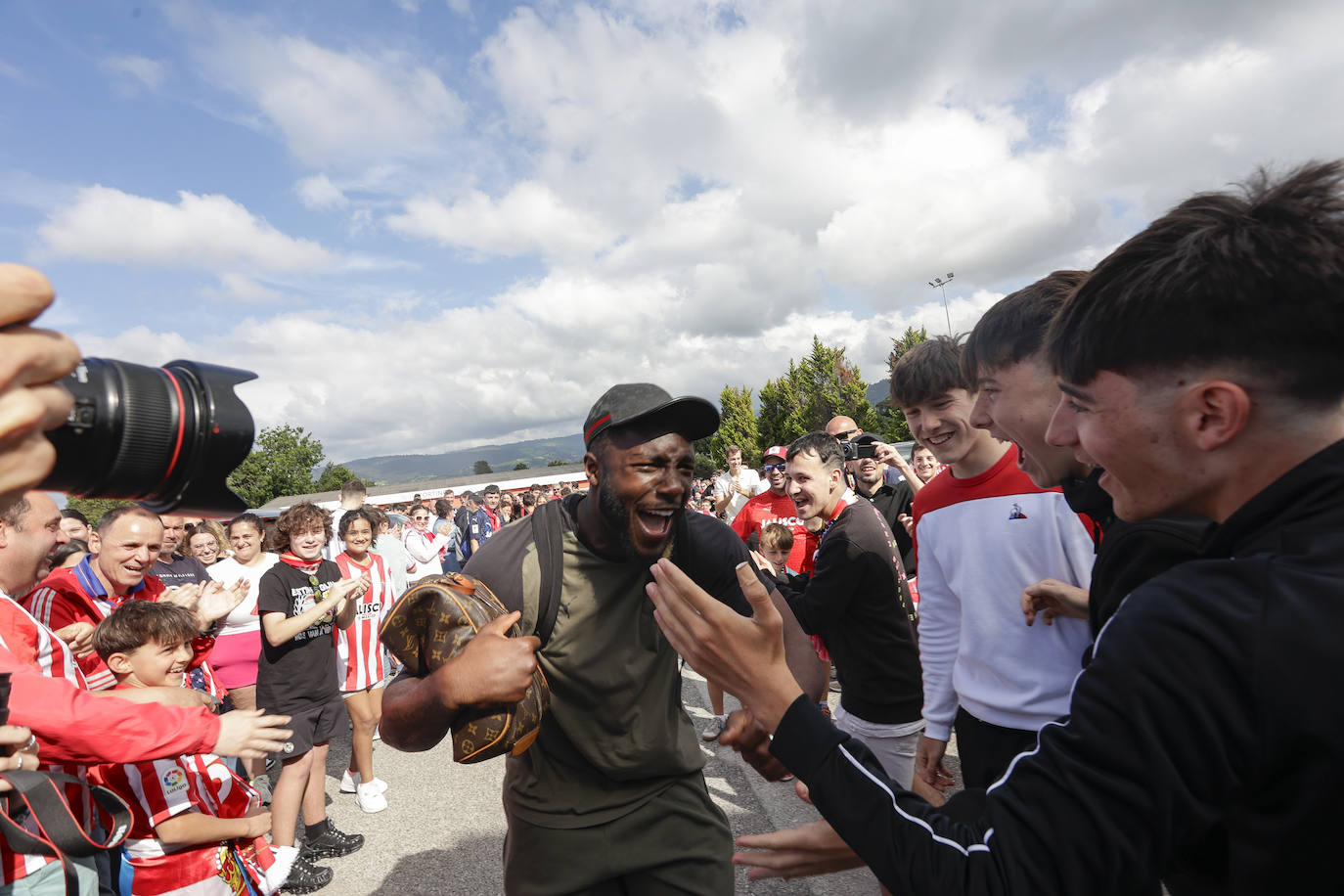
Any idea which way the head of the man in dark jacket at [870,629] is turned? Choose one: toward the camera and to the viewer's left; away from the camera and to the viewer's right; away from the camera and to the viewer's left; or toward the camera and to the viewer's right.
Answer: toward the camera and to the viewer's left

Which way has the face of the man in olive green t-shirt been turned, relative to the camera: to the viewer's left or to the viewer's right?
to the viewer's right

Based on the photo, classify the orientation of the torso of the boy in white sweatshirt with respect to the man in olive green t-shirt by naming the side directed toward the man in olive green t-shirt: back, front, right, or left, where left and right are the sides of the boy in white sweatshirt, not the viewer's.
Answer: front

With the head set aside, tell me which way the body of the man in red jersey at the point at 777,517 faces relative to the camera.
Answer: toward the camera

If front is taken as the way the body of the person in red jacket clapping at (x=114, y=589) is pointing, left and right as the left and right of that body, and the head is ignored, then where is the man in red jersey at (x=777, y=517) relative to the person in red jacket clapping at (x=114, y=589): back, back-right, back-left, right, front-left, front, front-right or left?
front-left

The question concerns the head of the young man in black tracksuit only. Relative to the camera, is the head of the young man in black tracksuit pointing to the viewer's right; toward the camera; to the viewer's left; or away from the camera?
to the viewer's left

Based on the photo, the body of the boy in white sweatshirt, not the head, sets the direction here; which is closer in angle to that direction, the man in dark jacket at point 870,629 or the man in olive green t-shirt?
the man in olive green t-shirt

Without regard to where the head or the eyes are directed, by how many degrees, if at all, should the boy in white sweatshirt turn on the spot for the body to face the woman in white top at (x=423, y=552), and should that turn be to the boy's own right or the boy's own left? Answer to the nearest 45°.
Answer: approximately 90° to the boy's own right

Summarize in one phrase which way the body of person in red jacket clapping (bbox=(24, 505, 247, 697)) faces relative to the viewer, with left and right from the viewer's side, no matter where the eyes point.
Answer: facing the viewer and to the right of the viewer

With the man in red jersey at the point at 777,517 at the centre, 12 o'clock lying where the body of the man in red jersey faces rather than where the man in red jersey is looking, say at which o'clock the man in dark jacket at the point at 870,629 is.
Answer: The man in dark jacket is roughly at 12 o'clock from the man in red jersey.

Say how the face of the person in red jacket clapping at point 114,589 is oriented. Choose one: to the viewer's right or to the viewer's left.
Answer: to the viewer's right
